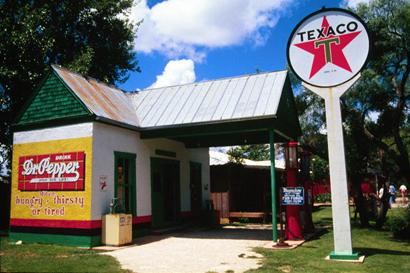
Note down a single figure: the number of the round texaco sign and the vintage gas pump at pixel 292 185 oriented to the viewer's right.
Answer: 0

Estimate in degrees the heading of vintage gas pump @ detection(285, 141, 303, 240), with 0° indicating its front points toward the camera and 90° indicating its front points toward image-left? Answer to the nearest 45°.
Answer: approximately 45°

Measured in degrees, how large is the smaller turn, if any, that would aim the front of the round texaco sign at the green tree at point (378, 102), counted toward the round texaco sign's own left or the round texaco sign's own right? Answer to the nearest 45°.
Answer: approximately 180°

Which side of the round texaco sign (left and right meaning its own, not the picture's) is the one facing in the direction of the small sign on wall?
right

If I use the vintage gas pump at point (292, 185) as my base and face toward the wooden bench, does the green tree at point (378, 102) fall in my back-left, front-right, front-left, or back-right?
front-right

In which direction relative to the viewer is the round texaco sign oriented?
toward the camera

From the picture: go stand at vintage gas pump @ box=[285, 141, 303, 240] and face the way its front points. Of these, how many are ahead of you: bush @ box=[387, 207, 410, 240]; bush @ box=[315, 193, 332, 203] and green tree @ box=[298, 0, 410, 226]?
0

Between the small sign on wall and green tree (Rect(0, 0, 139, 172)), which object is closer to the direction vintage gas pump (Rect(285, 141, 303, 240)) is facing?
the small sign on wall

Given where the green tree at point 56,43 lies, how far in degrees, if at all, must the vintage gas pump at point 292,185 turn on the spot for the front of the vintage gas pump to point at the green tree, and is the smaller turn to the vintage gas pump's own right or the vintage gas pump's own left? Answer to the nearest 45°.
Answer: approximately 90° to the vintage gas pump's own right

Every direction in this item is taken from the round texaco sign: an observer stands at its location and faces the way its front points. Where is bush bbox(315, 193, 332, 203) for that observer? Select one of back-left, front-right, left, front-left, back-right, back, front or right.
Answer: back
